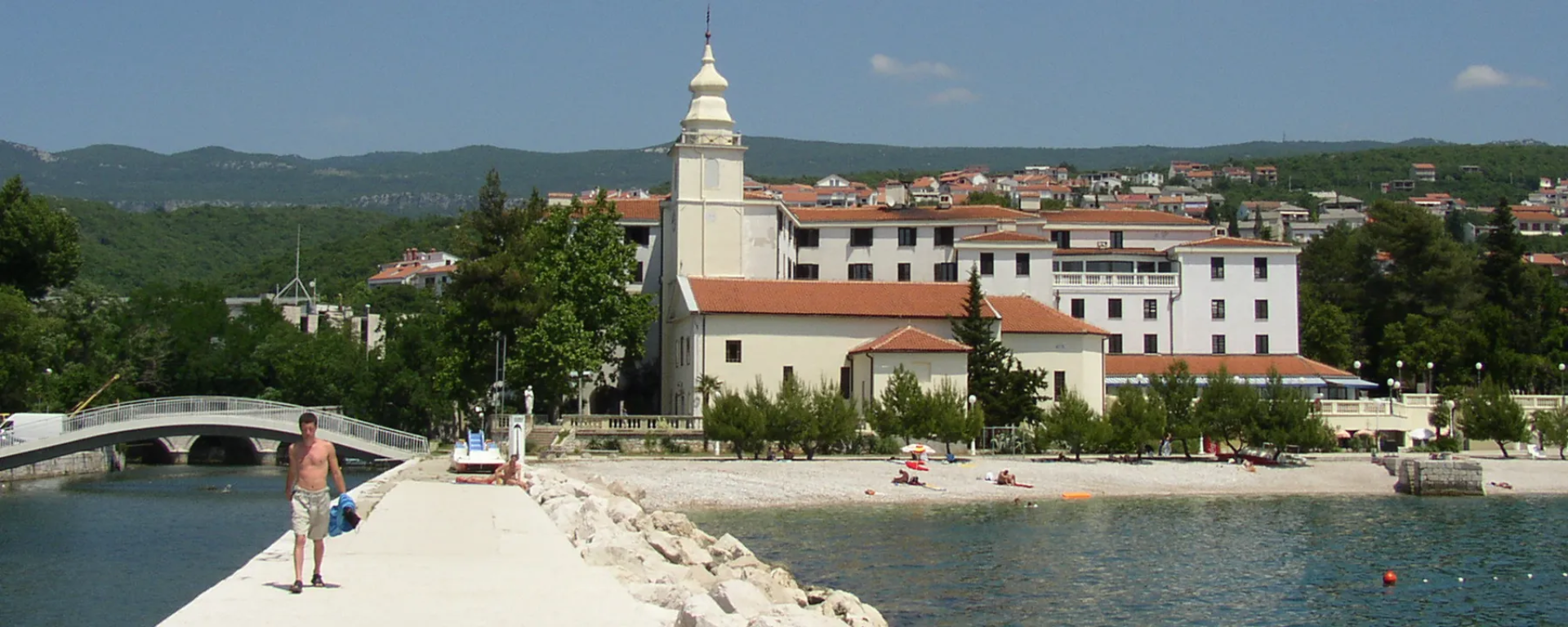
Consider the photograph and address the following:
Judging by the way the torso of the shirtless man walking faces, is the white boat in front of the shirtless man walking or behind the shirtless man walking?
behind

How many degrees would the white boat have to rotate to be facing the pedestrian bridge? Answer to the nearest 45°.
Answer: approximately 135° to its right

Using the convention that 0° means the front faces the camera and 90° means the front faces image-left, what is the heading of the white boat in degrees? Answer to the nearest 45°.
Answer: approximately 0°

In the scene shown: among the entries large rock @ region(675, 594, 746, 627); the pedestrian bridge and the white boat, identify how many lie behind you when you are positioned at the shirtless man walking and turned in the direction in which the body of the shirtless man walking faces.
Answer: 2

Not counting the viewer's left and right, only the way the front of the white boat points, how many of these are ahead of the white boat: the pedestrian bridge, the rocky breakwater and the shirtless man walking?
2

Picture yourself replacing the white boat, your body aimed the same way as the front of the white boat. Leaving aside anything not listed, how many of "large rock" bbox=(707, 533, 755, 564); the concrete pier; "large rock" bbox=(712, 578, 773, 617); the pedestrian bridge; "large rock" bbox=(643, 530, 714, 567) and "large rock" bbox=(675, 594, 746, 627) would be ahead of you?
5

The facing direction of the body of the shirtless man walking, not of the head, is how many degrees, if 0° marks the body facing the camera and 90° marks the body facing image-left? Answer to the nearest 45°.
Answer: approximately 0°

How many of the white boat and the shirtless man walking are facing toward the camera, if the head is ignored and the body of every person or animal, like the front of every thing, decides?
2

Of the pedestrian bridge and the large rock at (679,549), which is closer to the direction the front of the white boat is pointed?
the large rock
